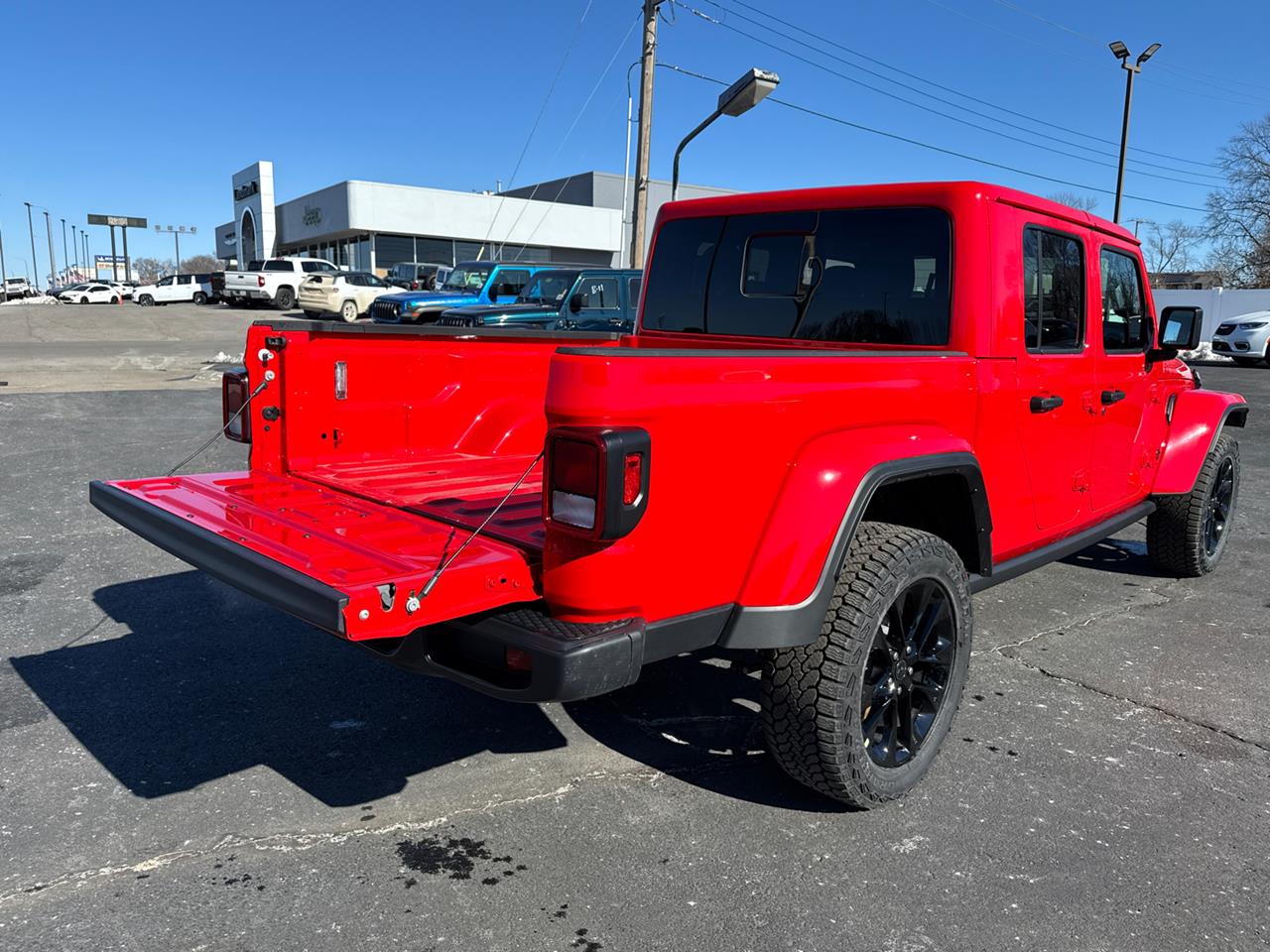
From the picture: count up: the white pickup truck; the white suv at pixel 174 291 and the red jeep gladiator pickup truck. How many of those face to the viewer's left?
1

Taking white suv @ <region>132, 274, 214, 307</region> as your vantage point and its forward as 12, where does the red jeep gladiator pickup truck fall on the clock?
The red jeep gladiator pickup truck is roughly at 9 o'clock from the white suv.

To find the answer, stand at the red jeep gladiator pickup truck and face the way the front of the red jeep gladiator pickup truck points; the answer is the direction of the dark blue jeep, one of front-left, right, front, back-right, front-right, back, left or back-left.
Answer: front-left

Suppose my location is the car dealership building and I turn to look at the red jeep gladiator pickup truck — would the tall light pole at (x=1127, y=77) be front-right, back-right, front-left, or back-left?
front-left

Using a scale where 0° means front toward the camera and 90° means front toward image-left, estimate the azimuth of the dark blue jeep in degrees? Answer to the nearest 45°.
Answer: approximately 45°

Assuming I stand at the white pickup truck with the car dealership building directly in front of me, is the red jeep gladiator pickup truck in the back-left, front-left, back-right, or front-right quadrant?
back-right

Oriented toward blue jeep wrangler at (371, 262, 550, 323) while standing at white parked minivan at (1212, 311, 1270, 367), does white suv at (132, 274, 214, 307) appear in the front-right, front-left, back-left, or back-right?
front-right

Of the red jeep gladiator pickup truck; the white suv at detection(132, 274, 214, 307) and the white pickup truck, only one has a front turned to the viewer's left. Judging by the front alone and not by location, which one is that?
the white suv

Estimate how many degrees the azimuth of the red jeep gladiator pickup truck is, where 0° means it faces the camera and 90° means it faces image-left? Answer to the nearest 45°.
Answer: approximately 225°

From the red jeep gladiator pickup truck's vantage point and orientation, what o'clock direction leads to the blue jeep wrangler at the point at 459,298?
The blue jeep wrangler is roughly at 10 o'clock from the red jeep gladiator pickup truck.

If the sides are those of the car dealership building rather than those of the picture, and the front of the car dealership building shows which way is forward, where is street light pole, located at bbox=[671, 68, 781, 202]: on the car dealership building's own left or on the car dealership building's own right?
on the car dealership building's own left

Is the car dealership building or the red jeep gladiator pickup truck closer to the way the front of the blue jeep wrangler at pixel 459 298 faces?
the red jeep gladiator pickup truck

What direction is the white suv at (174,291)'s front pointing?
to the viewer's left
